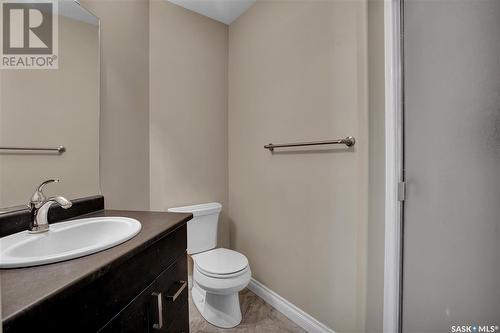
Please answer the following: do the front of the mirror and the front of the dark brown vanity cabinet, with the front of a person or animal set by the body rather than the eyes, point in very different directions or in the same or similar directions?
same or similar directions

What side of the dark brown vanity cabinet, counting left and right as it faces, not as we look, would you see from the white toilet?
left

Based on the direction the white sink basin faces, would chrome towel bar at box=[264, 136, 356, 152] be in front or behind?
in front

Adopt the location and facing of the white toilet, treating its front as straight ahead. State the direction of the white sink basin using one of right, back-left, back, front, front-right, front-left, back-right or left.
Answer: right

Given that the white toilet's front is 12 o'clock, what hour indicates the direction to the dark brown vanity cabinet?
The dark brown vanity cabinet is roughly at 2 o'clock from the white toilet.

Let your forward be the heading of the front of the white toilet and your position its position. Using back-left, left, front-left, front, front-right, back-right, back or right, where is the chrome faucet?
right

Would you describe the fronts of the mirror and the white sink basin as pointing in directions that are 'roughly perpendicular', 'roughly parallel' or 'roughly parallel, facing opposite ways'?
roughly parallel

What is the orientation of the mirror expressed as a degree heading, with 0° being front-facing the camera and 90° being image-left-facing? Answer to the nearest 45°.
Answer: approximately 315°

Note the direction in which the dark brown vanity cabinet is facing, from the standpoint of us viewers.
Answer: facing the viewer and to the right of the viewer
